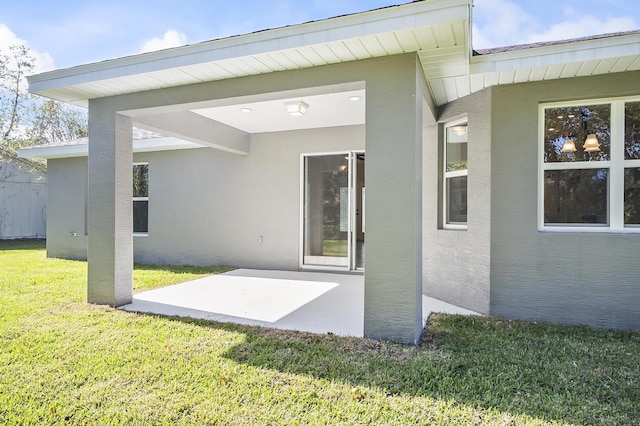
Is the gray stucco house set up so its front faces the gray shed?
no

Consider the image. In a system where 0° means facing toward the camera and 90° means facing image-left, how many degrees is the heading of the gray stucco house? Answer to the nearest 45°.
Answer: approximately 180°

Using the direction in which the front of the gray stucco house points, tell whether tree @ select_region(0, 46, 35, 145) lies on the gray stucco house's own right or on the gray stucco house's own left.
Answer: on the gray stucco house's own left

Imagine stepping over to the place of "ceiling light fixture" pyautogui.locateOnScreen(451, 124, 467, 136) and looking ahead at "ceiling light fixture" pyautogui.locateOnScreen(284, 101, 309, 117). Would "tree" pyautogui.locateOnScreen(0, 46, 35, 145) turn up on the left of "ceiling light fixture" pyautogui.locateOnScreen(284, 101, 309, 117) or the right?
right
